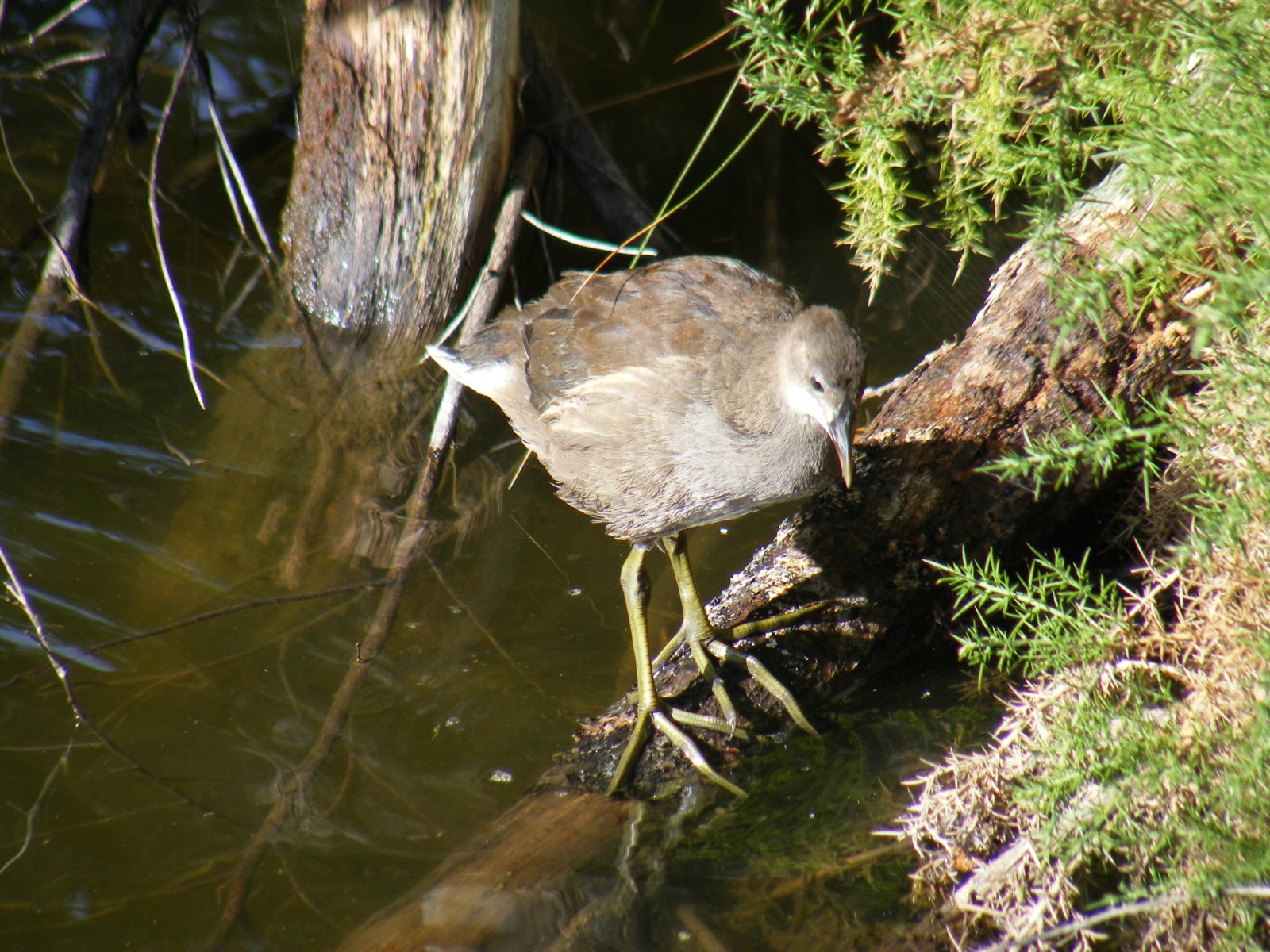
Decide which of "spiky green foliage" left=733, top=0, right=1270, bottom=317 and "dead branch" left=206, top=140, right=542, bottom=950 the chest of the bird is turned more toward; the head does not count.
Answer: the spiky green foliage

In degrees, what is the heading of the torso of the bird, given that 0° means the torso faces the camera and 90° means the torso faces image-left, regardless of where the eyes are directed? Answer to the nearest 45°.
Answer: approximately 315°

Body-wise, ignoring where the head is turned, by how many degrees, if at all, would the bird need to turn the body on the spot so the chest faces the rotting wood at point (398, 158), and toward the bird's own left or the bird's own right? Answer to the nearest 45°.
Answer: approximately 180°

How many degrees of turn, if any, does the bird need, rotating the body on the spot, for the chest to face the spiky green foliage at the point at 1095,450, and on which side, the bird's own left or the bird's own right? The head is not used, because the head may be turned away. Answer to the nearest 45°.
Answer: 0° — it already faces it

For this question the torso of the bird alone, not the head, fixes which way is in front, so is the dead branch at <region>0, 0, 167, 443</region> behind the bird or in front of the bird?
behind

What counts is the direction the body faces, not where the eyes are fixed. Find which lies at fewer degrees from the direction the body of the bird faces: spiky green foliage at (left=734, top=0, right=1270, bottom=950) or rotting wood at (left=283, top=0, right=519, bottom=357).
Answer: the spiky green foliage

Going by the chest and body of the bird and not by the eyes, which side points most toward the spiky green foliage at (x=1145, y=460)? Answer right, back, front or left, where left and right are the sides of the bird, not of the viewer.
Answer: front
